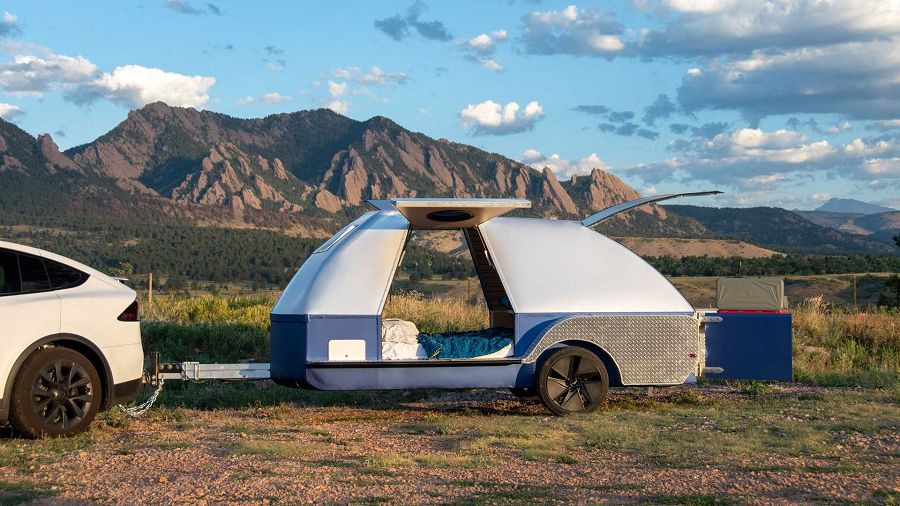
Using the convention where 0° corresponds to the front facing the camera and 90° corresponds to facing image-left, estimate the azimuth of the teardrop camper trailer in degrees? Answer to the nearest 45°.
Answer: approximately 90°
